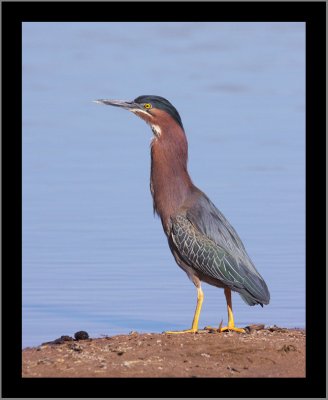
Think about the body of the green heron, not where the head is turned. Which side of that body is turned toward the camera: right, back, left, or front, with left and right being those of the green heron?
left
